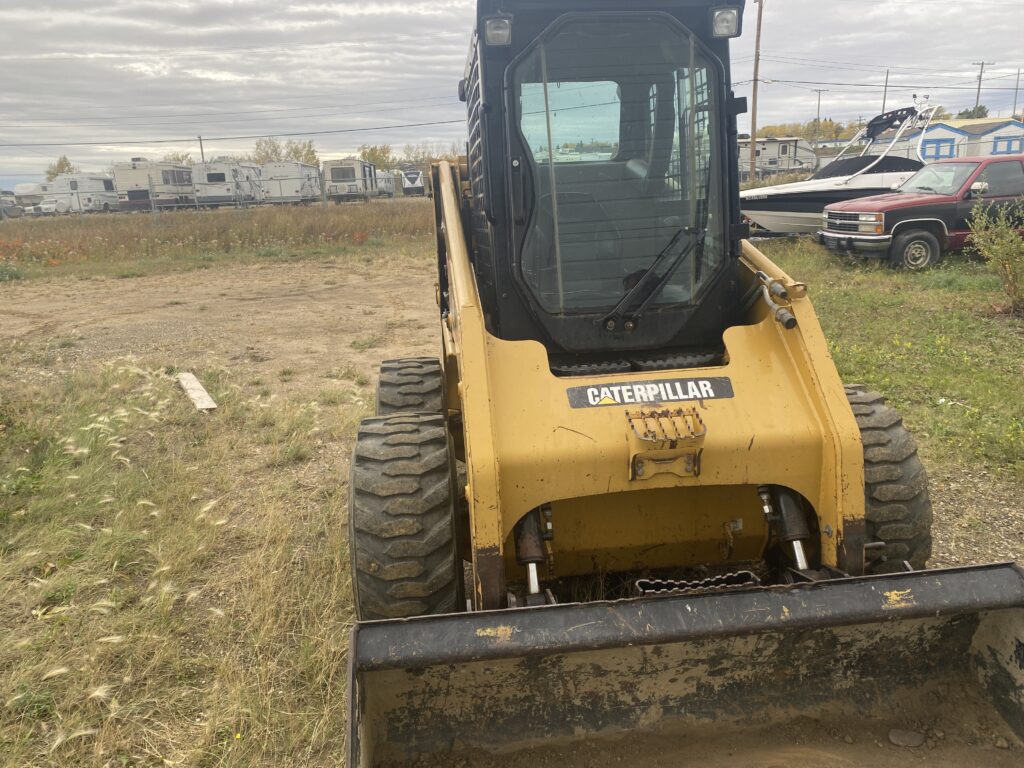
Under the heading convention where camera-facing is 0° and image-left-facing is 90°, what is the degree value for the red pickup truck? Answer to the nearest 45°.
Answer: approximately 45°

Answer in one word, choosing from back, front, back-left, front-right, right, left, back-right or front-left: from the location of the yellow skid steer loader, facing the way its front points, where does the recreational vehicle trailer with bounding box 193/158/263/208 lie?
back-right

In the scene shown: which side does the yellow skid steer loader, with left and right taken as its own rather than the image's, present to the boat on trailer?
back

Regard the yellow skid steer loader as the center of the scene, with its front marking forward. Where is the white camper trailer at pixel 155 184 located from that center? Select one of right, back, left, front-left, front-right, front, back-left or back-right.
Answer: back-right

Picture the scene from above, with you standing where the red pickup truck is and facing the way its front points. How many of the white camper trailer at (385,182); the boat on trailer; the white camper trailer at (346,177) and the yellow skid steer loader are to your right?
3

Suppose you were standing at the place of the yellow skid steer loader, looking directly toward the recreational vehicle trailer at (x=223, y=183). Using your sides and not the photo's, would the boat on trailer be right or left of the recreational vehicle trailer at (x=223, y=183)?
right

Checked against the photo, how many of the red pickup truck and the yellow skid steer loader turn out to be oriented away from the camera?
0

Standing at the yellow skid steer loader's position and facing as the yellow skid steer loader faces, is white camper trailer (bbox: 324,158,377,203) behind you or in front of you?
behind

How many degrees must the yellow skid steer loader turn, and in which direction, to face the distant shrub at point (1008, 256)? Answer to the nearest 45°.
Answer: approximately 135° to its left

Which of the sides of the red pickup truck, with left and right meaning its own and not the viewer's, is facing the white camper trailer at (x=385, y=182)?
right

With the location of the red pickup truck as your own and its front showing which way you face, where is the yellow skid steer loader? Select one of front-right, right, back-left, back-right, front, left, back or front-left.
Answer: front-left
